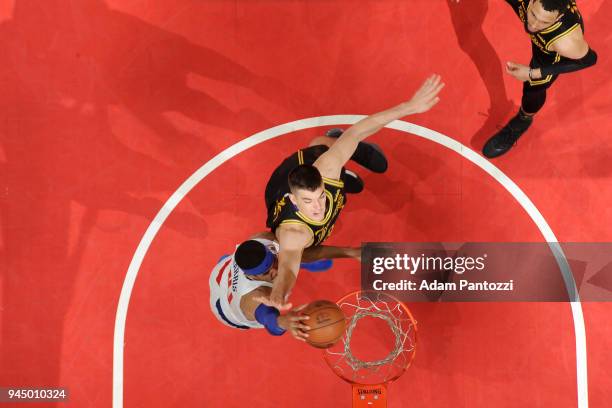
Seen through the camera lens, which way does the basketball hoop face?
facing away from the viewer

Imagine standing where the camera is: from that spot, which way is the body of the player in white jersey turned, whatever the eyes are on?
to the viewer's right

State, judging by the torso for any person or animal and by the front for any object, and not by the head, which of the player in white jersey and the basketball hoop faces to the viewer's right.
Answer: the player in white jersey

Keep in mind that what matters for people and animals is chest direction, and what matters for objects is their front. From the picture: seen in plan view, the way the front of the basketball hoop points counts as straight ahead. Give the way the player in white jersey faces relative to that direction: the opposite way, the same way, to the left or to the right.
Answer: to the right

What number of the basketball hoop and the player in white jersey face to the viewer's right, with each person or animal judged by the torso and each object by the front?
1
